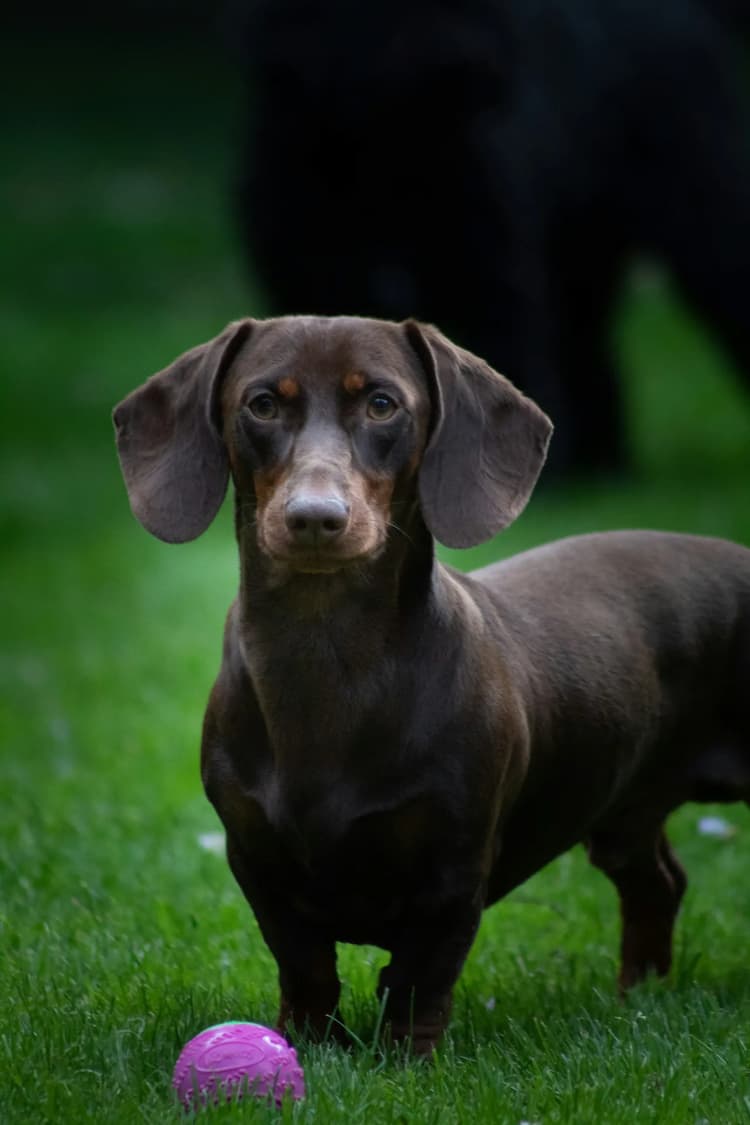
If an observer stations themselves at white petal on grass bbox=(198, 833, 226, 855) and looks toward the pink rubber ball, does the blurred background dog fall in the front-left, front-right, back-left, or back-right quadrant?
back-left

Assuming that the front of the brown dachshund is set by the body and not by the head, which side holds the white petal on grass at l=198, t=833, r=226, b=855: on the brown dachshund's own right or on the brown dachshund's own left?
on the brown dachshund's own right

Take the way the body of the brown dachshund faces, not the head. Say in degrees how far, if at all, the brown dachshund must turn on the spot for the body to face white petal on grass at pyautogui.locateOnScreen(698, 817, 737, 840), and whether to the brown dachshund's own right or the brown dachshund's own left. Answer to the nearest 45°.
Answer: approximately 180°

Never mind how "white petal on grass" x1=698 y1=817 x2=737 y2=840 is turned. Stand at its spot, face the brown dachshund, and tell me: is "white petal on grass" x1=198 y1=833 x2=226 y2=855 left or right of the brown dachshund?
right

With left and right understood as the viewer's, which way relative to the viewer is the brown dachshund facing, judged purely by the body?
facing the viewer and to the left of the viewer

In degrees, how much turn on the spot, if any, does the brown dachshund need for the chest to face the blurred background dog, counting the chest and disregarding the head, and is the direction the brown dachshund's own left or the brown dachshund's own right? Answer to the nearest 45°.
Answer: approximately 135° to the brown dachshund's own right

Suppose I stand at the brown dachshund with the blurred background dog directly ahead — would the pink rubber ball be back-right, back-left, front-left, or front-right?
back-left
